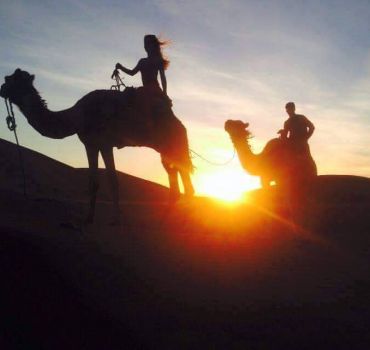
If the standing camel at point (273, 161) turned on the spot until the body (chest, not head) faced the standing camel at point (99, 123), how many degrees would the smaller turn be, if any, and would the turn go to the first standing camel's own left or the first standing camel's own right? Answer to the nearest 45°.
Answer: approximately 45° to the first standing camel's own left

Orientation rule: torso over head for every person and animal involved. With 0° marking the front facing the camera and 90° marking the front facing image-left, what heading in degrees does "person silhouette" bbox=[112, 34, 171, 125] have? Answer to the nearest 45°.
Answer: approximately 45°

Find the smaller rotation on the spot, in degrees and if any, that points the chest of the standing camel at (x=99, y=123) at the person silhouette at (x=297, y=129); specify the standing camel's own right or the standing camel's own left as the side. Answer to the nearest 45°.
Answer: approximately 180°

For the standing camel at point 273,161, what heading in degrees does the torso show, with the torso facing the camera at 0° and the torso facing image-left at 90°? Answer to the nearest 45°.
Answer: approximately 90°

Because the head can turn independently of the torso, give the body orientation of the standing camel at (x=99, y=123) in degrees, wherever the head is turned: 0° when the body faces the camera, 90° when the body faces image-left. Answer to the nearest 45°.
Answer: approximately 90°

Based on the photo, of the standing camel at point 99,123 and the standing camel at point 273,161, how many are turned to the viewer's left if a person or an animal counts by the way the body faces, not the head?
2

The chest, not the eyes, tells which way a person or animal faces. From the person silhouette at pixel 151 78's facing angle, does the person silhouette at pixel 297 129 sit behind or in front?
behind

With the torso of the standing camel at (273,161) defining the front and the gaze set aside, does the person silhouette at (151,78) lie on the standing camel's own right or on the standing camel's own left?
on the standing camel's own left

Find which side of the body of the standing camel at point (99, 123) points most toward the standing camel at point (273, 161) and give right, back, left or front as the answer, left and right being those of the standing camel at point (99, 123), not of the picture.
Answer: back

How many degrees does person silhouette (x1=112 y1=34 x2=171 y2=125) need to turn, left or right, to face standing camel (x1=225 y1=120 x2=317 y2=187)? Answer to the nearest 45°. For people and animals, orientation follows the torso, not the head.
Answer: approximately 180°
